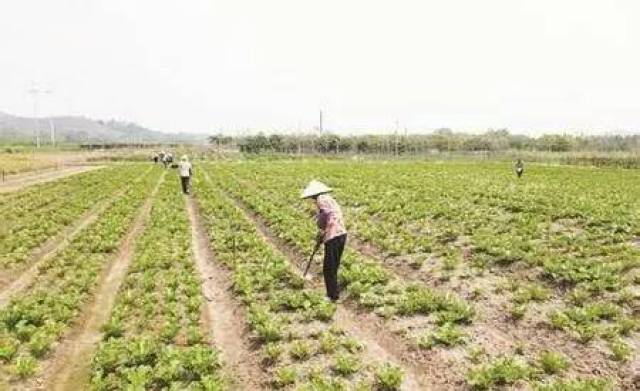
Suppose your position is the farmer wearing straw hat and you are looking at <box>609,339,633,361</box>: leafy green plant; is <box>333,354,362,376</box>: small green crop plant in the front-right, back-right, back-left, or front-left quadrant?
front-right

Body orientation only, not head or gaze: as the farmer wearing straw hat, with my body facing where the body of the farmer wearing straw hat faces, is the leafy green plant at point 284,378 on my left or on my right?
on my left

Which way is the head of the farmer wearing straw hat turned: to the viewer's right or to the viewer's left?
to the viewer's left

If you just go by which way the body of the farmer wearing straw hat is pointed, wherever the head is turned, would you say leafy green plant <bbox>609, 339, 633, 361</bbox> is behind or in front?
behind

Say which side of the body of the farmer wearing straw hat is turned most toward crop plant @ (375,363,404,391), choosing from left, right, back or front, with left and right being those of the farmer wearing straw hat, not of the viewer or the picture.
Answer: left

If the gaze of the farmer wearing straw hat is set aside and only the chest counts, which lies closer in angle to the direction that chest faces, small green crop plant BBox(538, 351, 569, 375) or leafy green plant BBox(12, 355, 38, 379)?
the leafy green plant

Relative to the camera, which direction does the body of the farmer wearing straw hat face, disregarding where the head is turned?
to the viewer's left

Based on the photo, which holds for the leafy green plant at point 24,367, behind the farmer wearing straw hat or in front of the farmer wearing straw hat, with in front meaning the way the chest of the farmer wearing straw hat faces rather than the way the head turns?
in front

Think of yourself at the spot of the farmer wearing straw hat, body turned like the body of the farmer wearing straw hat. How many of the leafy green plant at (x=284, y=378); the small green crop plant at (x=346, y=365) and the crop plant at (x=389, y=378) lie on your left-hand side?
3

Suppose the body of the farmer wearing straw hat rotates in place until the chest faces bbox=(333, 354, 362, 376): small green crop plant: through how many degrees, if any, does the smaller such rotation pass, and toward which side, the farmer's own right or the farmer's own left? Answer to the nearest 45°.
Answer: approximately 90° to the farmer's own left

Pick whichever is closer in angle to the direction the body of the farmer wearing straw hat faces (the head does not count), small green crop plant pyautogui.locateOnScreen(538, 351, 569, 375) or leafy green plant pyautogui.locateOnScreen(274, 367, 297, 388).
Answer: the leafy green plant

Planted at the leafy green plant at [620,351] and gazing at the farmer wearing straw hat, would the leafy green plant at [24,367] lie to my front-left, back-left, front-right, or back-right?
front-left

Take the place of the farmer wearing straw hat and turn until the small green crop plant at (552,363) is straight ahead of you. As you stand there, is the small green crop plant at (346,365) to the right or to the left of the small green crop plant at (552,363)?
right

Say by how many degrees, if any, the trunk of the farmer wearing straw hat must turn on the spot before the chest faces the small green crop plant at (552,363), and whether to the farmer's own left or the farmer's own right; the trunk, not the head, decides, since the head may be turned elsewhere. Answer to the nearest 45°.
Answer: approximately 135° to the farmer's own left
